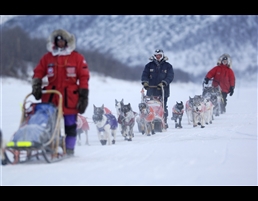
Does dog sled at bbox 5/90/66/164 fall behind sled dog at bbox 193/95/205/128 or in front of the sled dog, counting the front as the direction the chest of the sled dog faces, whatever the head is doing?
in front

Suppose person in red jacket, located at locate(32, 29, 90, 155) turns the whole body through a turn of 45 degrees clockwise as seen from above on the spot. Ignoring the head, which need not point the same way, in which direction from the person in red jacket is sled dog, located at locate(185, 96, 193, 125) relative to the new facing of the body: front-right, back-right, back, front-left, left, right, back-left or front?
back

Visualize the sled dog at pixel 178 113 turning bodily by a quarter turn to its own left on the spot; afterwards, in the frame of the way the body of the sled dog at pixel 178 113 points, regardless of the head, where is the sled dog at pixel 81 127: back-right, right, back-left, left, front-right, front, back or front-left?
back-right

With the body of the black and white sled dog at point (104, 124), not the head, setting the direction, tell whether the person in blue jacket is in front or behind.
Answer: behind

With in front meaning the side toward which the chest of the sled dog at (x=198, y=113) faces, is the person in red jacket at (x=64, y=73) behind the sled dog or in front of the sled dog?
in front

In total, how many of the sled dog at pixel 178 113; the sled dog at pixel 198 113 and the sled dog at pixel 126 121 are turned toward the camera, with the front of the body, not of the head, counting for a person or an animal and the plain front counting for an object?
3

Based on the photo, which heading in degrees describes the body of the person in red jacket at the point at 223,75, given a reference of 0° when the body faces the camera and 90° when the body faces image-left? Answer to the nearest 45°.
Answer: approximately 0°

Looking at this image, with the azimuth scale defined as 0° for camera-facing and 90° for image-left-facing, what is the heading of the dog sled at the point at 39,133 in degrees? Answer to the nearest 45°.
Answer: approximately 45°

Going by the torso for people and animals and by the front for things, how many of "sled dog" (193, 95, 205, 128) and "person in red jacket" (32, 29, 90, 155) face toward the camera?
2

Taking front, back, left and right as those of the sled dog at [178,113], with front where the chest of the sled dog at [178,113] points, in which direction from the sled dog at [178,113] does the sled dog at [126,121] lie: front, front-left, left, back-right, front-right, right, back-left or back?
front-right
